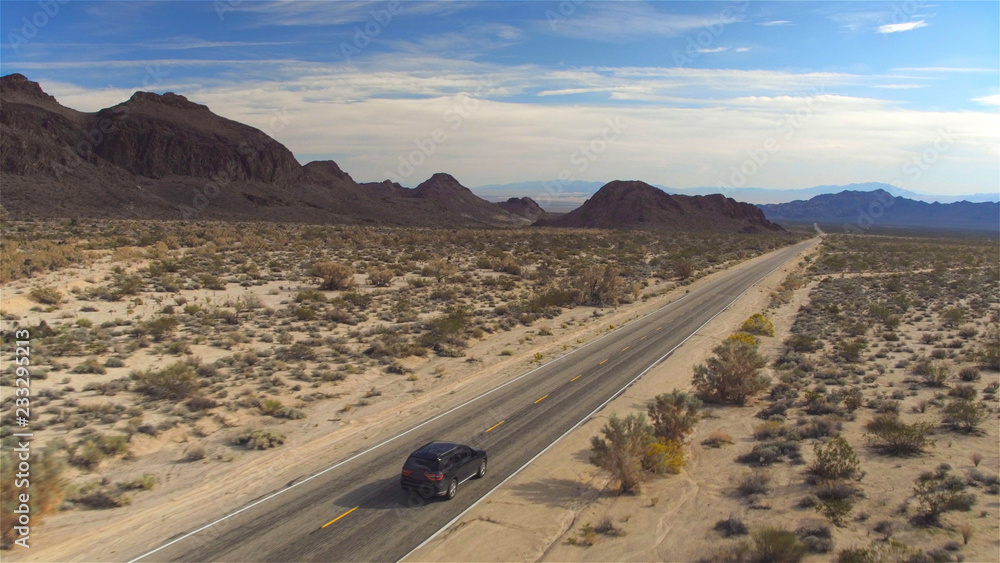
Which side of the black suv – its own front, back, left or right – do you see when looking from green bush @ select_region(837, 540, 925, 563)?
right

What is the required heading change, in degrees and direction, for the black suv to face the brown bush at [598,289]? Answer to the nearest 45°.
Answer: approximately 45° to its left

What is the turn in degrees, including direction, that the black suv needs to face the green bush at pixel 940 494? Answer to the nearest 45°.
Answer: approximately 45° to its right

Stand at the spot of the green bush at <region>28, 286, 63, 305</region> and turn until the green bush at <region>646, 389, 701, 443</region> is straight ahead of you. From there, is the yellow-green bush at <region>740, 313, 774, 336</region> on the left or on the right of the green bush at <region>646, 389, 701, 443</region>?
left

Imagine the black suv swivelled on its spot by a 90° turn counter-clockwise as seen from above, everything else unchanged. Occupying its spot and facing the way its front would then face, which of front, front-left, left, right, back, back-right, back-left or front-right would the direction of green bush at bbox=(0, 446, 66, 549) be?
front-left

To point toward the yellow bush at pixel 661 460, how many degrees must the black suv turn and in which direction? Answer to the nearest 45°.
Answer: approximately 45° to its right

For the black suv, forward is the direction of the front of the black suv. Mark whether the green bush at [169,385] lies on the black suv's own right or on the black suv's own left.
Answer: on the black suv's own left

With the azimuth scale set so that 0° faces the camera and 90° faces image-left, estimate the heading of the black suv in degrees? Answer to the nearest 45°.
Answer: approximately 225°

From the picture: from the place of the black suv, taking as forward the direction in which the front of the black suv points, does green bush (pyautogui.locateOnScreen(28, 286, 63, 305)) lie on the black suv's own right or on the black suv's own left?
on the black suv's own left

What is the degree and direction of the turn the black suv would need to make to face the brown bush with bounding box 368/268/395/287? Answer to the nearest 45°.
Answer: approximately 45° to its left
